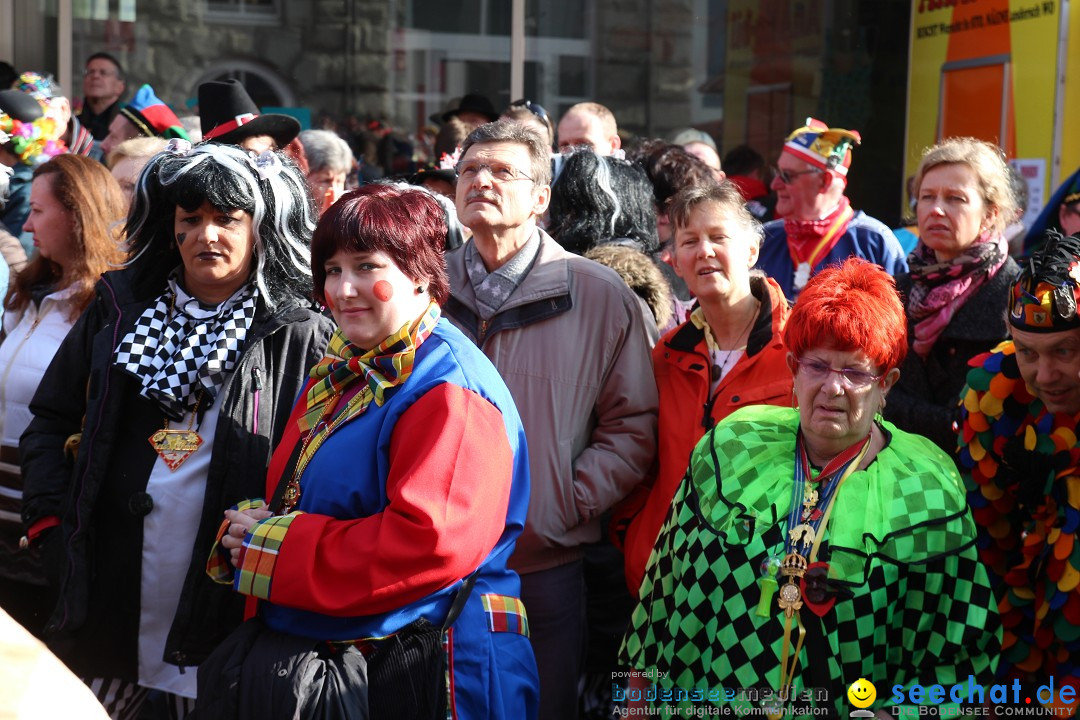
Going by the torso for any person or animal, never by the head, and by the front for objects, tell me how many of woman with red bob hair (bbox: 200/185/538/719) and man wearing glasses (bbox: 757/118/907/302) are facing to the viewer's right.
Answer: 0

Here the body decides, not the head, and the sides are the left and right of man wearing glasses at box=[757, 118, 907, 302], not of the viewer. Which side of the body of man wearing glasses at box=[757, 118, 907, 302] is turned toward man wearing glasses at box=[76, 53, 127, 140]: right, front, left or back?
right

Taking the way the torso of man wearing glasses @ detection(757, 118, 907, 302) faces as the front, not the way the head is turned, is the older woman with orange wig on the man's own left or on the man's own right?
on the man's own left

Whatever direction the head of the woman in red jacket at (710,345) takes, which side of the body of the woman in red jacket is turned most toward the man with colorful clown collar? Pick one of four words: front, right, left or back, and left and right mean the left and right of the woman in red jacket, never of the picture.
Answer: left

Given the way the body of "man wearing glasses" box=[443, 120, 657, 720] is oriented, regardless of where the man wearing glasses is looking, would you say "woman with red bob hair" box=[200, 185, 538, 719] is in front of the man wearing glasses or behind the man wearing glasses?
in front

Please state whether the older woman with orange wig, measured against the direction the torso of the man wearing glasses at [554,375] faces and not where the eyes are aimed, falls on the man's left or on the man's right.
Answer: on the man's left

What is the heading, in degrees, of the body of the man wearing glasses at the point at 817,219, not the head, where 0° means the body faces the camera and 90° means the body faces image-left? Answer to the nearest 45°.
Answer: approximately 45°

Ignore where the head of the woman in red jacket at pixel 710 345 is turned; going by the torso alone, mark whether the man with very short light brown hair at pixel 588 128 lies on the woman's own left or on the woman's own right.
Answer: on the woman's own right

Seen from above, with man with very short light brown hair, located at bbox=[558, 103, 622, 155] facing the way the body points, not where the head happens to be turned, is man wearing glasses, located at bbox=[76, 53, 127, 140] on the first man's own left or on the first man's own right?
on the first man's own right
